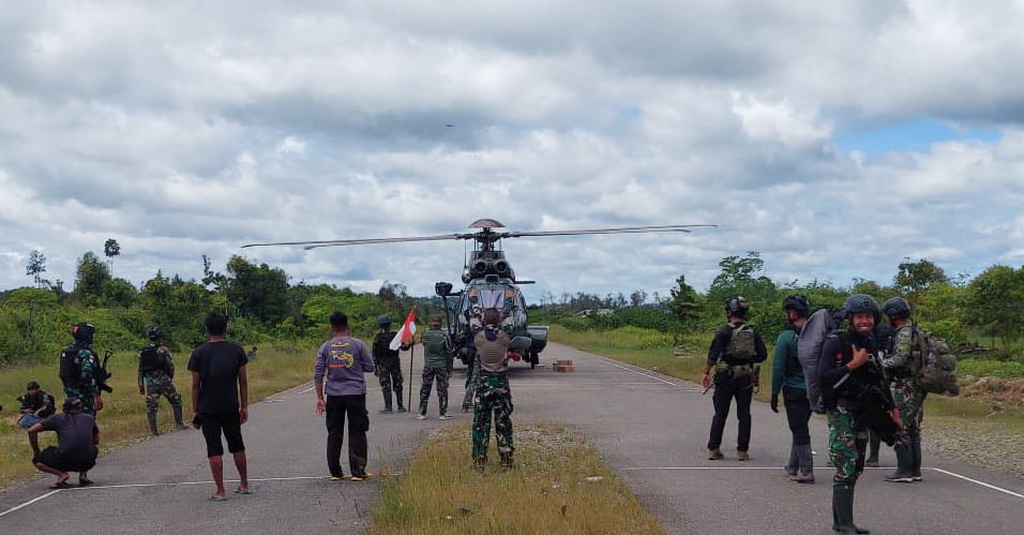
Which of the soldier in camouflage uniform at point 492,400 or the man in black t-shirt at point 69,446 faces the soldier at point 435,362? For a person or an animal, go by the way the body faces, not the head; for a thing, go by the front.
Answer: the soldier in camouflage uniform

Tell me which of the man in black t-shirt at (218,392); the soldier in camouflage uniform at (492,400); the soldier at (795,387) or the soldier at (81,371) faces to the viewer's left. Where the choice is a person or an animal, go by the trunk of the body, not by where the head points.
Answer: the soldier at (795,387)

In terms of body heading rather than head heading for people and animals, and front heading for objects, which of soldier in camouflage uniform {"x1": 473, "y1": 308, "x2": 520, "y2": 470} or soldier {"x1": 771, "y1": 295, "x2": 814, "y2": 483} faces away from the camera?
the soldier in camouflage uniform

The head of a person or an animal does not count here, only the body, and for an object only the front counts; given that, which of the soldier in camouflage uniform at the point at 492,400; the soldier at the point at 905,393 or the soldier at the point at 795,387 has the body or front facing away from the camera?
the soldier in camouflage uniform

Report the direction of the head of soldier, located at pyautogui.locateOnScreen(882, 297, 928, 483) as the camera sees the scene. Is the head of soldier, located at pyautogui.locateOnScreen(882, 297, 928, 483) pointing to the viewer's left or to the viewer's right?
to the viewer's left

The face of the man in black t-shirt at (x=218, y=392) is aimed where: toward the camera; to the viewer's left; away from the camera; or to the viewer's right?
away from the camera

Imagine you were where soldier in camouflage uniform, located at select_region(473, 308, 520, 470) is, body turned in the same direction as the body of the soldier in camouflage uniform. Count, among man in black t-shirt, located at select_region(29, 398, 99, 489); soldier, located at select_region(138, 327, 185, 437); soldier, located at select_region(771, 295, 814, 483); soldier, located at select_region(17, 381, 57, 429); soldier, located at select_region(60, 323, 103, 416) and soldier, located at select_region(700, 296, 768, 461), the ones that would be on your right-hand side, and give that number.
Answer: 2

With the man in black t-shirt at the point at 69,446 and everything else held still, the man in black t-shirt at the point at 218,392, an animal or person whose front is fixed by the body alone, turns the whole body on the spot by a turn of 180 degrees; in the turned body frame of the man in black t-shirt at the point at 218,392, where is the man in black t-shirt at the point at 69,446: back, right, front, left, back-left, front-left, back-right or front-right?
back-right

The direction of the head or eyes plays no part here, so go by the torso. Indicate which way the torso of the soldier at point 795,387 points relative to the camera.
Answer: to the viewer's left

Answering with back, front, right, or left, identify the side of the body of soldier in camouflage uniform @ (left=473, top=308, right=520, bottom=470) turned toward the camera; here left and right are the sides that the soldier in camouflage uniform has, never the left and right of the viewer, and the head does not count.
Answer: back

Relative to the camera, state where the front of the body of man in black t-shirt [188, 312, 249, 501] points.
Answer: away from the camera

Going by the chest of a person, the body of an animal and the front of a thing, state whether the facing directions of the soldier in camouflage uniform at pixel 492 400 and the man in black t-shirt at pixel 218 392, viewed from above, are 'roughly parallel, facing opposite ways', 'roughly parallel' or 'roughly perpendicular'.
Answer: roughly parallel

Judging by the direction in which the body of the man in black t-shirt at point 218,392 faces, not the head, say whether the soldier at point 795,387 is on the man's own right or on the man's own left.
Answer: on the man's own right
